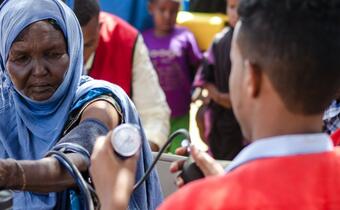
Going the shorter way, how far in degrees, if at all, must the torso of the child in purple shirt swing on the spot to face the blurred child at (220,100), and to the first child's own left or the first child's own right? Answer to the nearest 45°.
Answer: approximately 45° to the first child's own left

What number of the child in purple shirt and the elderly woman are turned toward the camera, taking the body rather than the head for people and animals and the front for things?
2

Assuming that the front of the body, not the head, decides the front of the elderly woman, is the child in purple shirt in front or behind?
behind

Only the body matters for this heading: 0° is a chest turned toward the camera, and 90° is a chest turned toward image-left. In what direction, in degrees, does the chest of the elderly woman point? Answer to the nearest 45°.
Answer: approximately 0°

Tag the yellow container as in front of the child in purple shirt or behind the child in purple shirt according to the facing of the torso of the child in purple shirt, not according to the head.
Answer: behind

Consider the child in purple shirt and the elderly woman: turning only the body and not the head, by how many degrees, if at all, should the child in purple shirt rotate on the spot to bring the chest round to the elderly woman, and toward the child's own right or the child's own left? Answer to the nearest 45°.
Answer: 0° — they already face them

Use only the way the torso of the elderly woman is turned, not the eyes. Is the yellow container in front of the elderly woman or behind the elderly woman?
behind
